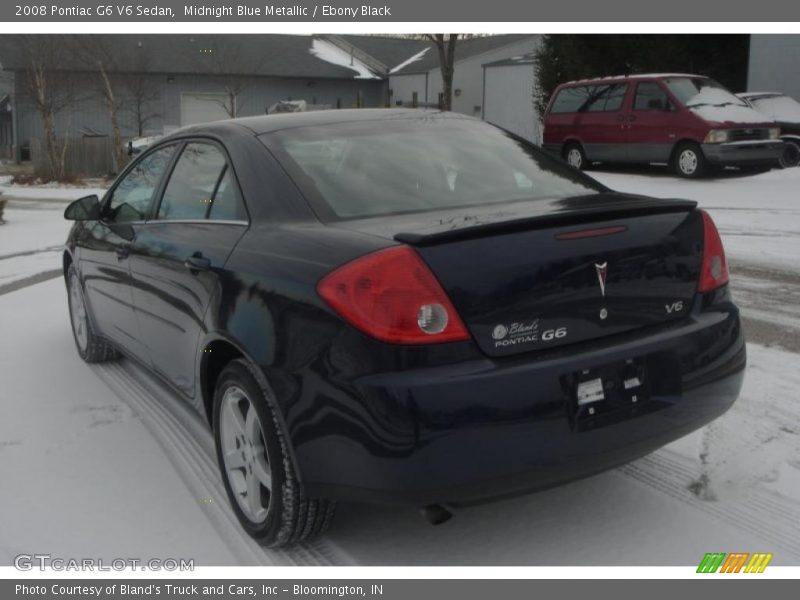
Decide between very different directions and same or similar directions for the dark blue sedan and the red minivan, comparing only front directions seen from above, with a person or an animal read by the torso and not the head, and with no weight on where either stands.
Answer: very different directions

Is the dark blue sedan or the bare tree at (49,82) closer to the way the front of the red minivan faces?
the dark blue sedan

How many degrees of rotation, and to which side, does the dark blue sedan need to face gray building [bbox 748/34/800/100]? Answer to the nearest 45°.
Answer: approximately 90° to its right

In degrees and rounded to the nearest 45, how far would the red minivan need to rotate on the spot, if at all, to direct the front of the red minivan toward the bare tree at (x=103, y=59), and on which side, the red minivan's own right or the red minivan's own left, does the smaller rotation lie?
approximately 180°

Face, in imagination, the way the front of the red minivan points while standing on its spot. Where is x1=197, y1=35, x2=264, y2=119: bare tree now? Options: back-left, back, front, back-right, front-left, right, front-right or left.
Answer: back

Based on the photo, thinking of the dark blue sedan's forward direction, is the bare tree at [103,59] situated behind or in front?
in front

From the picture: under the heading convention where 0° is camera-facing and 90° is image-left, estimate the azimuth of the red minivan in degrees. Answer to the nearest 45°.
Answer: approximately 315°

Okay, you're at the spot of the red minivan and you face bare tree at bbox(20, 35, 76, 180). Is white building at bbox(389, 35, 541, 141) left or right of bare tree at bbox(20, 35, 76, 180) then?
right

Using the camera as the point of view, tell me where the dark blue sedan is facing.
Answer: facing away from the viewer and to the left of the viewer

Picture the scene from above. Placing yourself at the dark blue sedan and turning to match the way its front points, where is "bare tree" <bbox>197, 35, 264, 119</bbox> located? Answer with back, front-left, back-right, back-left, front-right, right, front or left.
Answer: front-right

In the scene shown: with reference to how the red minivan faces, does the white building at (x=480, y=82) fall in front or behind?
behind

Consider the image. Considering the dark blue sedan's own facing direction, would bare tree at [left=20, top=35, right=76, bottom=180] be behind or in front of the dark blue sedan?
in front

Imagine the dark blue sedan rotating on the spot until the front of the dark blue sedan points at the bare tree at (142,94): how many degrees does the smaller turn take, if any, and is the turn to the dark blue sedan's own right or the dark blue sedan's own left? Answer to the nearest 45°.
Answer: approximately 45° to the dark blue sedan's own right
